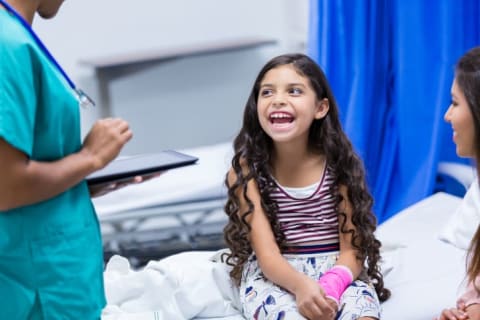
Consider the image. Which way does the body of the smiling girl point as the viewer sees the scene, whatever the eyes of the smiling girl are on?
toward the camera

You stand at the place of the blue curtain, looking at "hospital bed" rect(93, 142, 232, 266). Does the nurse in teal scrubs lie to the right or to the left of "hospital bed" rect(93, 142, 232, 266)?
left

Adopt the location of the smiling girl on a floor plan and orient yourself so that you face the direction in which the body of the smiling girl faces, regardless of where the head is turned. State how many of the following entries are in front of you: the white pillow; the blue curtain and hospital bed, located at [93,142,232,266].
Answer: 0

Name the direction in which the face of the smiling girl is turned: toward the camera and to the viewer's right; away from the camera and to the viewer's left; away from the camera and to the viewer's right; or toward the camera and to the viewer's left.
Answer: toward the camera and to the viewer's left

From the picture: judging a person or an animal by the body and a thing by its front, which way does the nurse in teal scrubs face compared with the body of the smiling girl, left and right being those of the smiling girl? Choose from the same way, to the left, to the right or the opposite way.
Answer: to the left

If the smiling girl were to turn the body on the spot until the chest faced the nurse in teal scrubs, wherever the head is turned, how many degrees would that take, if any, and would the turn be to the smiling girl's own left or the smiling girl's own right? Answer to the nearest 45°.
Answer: approximately 45° to the smiling girl's own right

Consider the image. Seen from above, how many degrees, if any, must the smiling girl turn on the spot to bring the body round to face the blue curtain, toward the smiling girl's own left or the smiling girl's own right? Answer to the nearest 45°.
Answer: approximately 180°

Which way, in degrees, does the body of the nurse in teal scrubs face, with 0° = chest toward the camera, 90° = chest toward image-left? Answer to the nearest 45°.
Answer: approximately 270°

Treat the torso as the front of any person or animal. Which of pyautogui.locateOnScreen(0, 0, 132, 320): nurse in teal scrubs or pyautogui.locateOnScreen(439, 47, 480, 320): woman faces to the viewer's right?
the nurse in teal scrubs

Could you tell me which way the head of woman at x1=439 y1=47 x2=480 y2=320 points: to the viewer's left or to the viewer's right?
to the viewer's left

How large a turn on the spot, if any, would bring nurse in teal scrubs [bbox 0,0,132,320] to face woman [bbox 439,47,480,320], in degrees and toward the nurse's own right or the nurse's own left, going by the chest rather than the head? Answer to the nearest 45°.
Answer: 0° — they already face them

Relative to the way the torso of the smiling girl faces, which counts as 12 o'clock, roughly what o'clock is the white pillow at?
The white pillow is roughly at 8 o'clock from the smiling girl.
